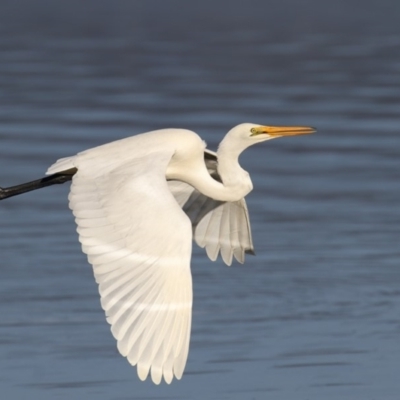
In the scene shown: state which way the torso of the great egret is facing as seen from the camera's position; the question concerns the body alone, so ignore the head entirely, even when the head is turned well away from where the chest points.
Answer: to the viewer's right
